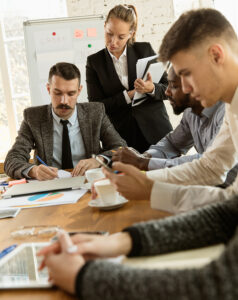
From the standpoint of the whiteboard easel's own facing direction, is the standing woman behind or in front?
in front

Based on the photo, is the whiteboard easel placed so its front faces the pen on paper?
yes

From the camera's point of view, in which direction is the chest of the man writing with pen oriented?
toward the camera

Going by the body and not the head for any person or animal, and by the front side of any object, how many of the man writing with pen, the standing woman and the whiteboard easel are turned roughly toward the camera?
3

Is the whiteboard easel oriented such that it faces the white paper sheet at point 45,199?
yes

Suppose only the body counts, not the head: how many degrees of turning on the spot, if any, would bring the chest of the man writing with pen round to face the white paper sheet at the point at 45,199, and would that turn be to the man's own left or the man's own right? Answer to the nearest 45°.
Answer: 0° — they already face it

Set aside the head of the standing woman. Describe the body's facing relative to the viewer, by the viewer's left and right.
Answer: facing the viewer

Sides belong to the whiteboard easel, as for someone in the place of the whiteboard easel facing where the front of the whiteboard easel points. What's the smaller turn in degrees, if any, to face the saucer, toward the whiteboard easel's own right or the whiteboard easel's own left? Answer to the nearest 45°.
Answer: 0° — it already faces it

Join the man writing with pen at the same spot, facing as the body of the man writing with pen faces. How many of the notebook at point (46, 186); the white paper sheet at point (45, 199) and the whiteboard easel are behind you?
1

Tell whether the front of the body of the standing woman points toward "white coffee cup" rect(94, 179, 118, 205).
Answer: yes

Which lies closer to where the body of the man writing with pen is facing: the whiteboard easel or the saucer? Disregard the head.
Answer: the saucer

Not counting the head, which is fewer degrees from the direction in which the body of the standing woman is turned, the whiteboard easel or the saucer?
the saucer

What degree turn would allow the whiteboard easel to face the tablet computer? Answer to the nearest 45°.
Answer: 0° — it already faces it
